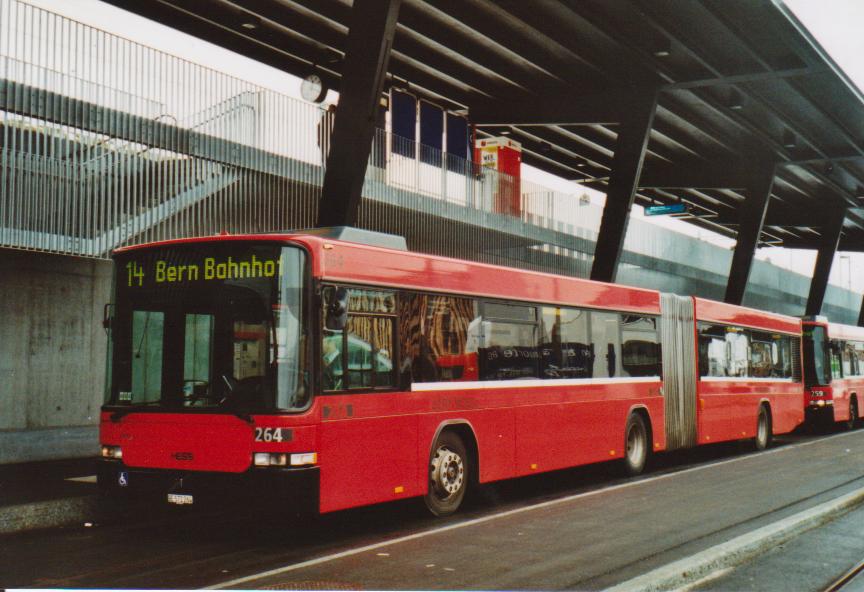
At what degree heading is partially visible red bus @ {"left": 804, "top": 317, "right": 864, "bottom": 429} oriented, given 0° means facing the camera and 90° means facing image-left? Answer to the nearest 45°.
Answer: approximately 45°

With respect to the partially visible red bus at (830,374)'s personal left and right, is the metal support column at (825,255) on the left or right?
on its right

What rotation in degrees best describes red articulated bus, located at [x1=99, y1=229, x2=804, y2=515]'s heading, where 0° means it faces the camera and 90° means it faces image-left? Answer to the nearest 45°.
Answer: approximately 45°

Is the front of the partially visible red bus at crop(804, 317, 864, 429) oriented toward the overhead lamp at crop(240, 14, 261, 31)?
yes

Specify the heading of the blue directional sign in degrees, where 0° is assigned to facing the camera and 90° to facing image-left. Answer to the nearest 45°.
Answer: approximately 0°

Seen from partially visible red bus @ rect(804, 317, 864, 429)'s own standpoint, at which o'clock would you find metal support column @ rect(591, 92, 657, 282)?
The metal support column is roughly at 12 o'clock from the partially visible red bus.
